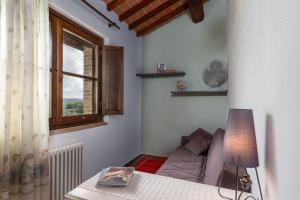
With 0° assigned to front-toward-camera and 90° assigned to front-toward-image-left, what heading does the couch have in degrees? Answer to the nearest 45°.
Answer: approximately 90°

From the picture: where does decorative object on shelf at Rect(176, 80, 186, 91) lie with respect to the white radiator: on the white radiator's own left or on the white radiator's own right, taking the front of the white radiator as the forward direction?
on the white radiator's own left

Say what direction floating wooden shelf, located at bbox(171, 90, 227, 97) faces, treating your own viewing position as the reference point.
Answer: facing the viewer

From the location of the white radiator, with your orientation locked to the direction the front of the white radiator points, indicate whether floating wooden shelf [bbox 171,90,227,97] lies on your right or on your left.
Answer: on your left

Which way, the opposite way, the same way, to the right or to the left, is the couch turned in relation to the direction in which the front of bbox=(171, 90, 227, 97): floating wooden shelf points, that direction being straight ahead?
to the right

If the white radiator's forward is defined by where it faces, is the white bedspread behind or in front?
in front

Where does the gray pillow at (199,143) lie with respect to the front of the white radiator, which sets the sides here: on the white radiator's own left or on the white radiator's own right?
on the white radiator's own left

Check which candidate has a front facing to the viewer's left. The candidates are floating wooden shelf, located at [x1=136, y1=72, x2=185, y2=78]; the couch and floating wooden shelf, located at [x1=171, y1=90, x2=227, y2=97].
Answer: the couch

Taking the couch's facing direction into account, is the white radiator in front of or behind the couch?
in front

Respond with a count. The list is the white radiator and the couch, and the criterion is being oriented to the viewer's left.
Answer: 1

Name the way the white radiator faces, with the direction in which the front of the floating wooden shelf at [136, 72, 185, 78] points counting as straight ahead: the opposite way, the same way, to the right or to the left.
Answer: to the left
